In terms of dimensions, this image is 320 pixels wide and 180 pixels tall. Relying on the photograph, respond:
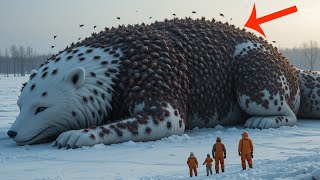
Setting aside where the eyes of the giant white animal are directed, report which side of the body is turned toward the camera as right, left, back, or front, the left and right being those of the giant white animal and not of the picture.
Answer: left
